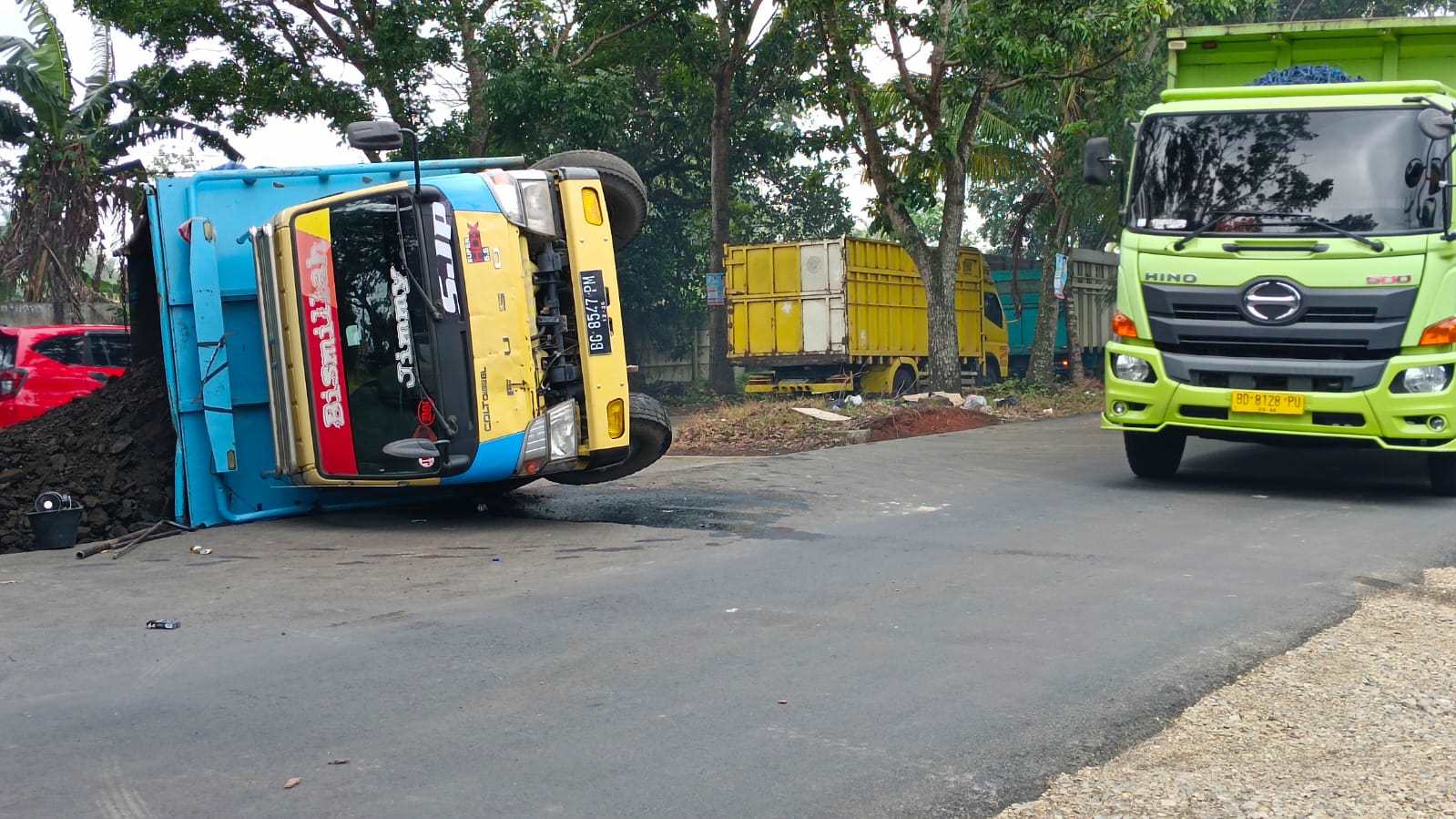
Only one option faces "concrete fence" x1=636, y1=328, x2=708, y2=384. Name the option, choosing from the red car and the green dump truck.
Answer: the red car

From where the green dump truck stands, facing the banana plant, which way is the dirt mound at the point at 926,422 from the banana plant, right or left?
right

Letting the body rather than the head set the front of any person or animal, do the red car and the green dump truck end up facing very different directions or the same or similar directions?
very different directions

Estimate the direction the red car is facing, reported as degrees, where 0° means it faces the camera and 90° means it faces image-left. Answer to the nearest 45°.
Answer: approximately 225°

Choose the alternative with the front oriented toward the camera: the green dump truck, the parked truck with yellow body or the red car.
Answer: the green dump truck

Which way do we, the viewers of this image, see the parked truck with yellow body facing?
facing away from the viewer and to the right of the viewer

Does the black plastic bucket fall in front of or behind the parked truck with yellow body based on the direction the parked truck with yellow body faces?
behind

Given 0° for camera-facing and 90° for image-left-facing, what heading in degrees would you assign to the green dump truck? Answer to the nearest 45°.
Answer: approximately 0°

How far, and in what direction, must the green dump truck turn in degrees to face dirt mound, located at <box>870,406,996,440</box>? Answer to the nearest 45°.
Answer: approximately 135° to its right

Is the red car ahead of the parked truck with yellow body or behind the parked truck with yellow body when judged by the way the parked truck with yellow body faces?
behind

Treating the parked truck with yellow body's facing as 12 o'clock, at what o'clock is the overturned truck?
The overturned truck is roughly at 5 o'clock from the parked truck with yellow body.

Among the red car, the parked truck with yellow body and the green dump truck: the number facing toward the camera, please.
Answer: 1
